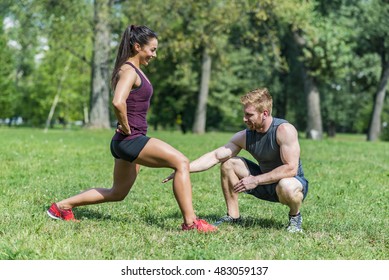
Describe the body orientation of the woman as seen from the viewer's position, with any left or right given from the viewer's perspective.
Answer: facing to the right of the viewer

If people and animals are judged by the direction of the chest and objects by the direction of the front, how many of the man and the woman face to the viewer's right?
1

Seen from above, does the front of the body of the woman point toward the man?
yes

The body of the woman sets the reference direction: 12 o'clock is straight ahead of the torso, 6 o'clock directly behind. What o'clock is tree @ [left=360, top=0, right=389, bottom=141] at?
The tree is roughly at 10 o'clock from the woman.

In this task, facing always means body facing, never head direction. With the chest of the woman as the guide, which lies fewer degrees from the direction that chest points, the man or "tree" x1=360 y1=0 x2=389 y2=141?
the man

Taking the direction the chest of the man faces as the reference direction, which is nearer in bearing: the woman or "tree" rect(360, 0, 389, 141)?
the woman

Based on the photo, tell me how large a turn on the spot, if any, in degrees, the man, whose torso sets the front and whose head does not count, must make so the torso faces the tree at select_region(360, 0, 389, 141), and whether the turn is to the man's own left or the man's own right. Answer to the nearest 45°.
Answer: approximately 135° to the man's own right

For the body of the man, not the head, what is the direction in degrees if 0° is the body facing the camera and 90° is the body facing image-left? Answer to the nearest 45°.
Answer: approximately 45°

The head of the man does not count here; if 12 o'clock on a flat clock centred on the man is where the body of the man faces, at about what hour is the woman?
The woman is roughly at 1 o'clock from the man.

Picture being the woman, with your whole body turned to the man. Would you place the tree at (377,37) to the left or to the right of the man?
left

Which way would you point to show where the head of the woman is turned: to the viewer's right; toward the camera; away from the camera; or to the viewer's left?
to the viewer's right
